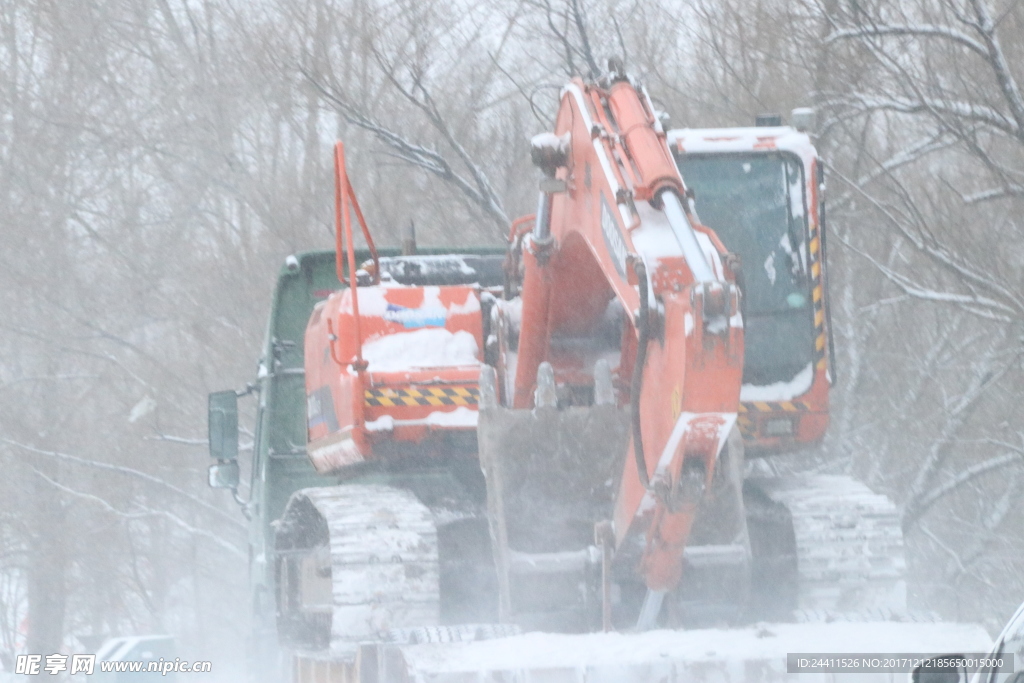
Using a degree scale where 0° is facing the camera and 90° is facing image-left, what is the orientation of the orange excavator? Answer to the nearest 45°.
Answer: approximately 0°
